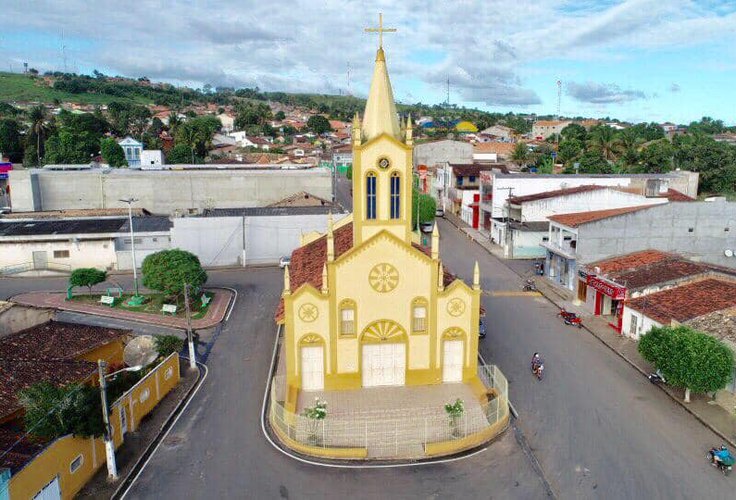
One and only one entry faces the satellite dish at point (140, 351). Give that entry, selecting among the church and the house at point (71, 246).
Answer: the house

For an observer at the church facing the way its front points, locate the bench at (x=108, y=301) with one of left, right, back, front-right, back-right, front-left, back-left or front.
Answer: back-right

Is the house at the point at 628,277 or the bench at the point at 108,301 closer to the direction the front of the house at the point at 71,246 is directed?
the bench

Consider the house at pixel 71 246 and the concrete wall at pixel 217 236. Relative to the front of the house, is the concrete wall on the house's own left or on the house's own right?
on the house's own left

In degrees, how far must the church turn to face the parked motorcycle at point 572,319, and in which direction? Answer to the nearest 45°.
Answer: approximately 135° to its left

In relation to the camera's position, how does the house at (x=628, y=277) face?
facing the viewer and to the left of the viewer

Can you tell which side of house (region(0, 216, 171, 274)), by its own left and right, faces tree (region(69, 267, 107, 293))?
front

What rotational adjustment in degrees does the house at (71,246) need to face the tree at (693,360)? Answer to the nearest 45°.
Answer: approximately 45° to its left

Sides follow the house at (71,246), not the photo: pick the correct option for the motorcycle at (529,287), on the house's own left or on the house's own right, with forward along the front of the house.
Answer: on the house's own left

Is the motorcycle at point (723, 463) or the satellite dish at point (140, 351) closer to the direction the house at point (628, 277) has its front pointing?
the satellite dish

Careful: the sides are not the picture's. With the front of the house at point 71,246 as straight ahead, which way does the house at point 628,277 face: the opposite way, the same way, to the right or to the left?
to the right

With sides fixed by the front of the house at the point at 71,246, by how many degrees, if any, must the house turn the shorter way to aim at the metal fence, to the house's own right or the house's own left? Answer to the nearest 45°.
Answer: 0° — it already faces it

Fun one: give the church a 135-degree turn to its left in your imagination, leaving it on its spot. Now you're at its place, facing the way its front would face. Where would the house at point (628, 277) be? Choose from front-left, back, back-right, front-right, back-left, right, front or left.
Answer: front

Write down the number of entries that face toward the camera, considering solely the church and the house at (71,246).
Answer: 2

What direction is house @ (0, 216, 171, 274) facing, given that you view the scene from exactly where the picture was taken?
facing the viewer
